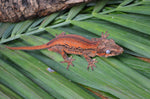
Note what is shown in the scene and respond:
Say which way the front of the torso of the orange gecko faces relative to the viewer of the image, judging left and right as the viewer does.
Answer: facing to the right of the viewer
